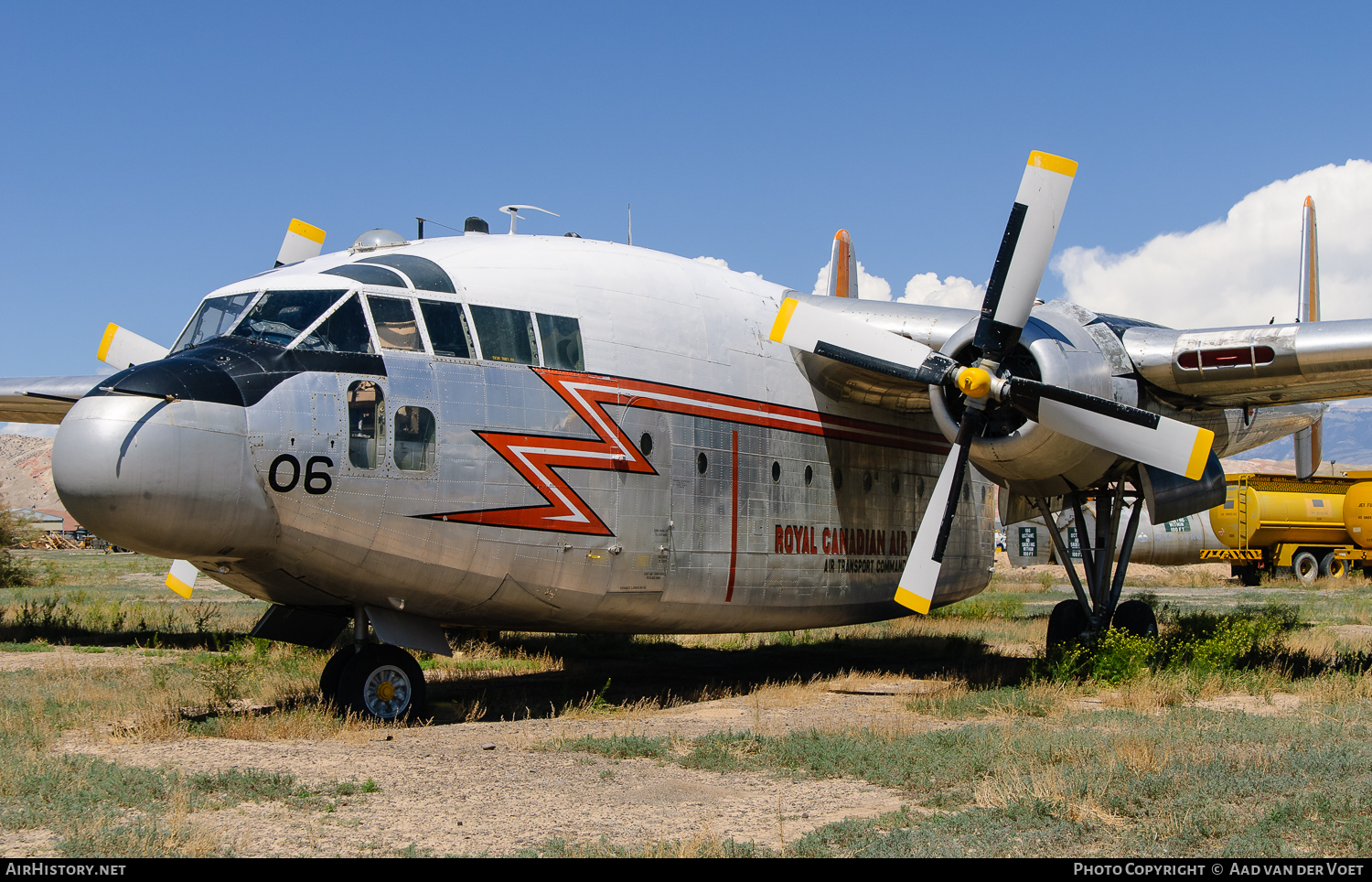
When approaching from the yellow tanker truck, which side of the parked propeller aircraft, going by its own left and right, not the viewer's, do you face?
back

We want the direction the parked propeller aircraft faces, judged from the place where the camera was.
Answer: facing the viewer and to the left of the viewer
